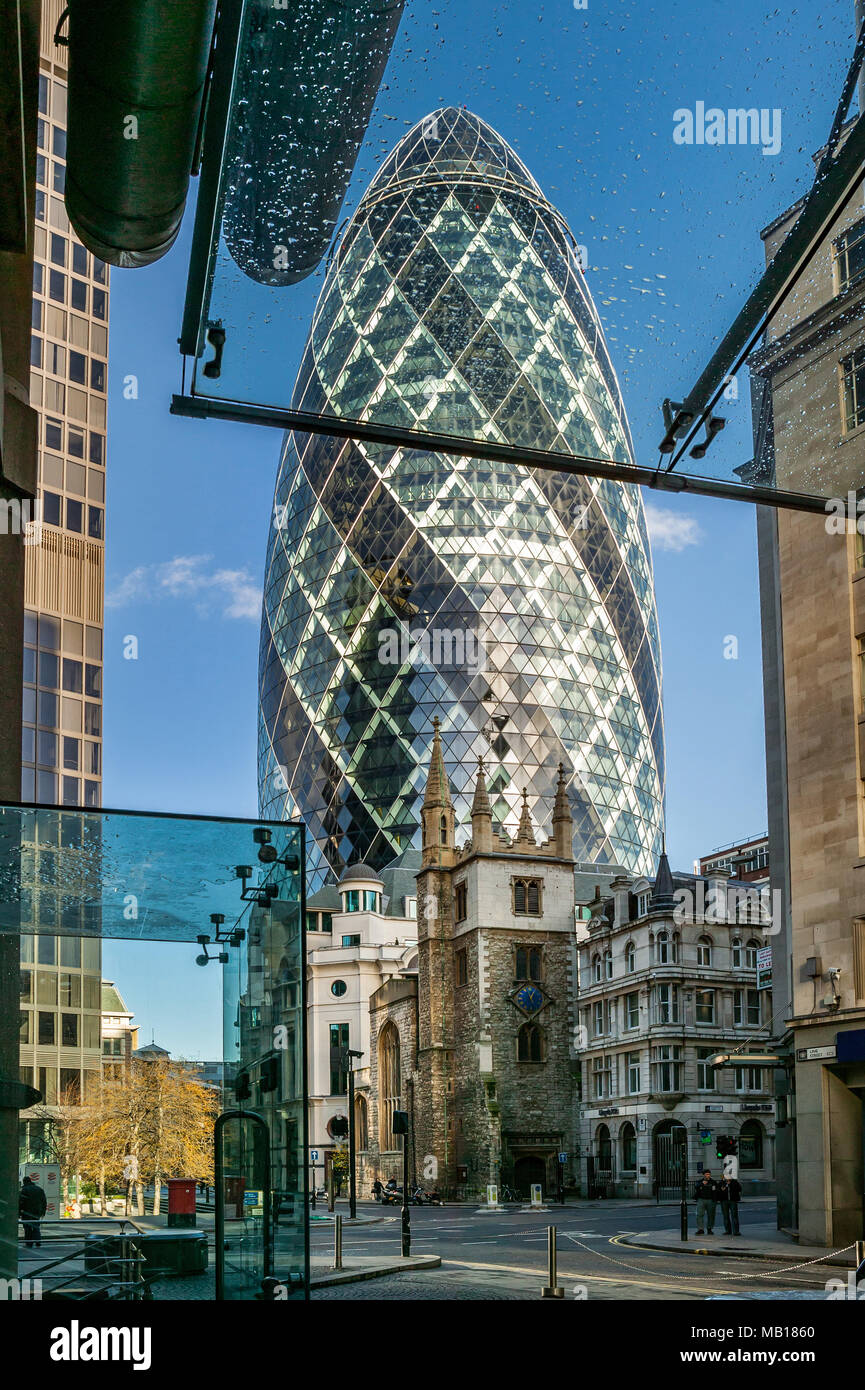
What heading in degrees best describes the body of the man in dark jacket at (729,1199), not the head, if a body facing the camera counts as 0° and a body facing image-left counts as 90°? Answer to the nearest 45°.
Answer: approximately 0°

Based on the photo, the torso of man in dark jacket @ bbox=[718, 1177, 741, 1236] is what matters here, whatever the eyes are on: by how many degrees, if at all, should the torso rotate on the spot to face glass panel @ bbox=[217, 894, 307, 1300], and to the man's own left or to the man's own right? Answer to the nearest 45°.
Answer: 0° — they already face it

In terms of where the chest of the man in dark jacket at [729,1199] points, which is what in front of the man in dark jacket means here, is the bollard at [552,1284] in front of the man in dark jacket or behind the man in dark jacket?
in front
